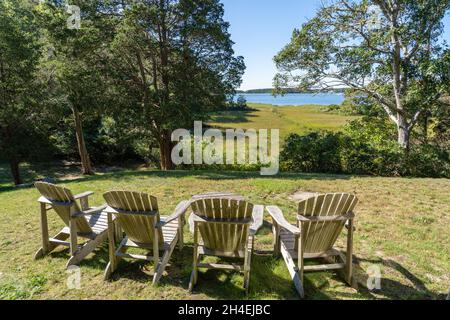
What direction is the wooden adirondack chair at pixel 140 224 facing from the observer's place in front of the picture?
facing away from the viewer and to the right of the viewer

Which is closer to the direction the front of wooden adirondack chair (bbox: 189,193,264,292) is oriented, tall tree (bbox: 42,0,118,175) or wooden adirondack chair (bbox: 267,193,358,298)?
the tall tree

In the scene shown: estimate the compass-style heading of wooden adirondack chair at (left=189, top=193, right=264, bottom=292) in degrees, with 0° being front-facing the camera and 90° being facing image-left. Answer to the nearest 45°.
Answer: approximately 180°

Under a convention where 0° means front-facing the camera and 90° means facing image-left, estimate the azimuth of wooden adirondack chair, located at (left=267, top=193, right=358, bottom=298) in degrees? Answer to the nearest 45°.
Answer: approximately 135°

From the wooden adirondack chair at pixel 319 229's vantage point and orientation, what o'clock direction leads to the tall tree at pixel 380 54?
The tall tree is roughly at 2 o'clock from the wooden adirondack chair.

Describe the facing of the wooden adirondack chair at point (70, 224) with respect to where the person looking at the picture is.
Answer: facing away from the viewer and to the right of the viewer

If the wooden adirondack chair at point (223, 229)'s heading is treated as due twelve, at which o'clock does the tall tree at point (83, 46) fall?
The tall tree is roughly at 11 o'clock from the wooden adirondack chair.

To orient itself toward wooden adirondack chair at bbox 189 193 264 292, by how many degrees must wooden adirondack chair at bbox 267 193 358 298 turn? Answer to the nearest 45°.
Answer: approximately 45° to its left

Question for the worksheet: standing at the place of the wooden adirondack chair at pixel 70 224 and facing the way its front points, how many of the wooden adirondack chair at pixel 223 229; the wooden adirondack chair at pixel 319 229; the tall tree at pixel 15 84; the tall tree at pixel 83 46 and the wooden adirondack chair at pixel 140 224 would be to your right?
3

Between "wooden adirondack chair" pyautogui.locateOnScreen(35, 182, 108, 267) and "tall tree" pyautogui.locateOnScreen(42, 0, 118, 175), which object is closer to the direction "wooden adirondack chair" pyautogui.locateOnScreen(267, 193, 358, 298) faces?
the tall tree

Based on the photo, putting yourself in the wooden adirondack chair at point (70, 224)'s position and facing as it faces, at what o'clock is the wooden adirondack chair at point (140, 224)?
the wooden adirondack chair at point (140, 224) is roughly at 3 o'clock from the wooden adirondack chair at point (70, 224).
